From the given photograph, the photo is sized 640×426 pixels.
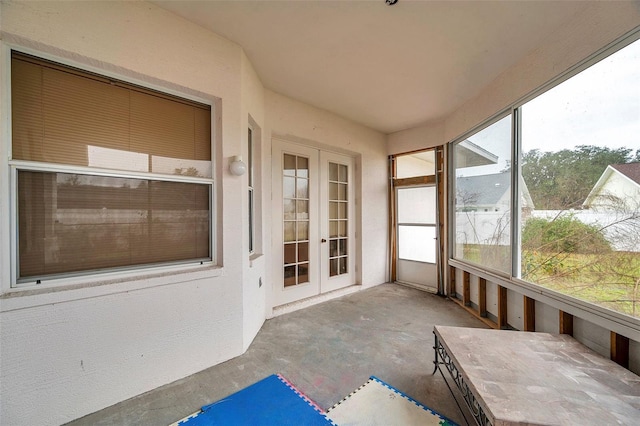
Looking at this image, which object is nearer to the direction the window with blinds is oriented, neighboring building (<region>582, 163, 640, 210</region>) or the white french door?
the neighboring building

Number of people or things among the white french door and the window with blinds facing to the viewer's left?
0

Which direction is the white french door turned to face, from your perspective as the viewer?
facing the viewer and to the right of the viewer

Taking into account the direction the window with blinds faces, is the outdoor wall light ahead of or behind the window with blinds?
ahead

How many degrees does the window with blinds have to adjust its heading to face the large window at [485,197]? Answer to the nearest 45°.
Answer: approximately 45° to its left

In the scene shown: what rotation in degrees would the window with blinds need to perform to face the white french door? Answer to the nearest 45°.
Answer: approximately 45° to its left

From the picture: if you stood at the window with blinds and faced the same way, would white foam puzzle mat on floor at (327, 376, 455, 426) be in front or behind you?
in front

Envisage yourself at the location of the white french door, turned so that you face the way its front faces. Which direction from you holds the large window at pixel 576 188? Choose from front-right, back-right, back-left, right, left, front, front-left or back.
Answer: front

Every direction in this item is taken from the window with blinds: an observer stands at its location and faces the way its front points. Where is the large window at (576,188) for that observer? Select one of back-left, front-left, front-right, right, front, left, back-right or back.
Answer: front

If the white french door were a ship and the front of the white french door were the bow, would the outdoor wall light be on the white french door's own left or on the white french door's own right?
on the white french door's own right

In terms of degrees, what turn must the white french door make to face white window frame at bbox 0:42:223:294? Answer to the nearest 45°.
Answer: approximately 90° to its right
